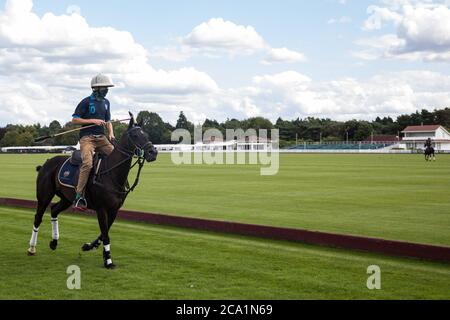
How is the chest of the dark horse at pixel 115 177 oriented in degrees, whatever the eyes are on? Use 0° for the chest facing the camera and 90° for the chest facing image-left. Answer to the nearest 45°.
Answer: approximately 315°
